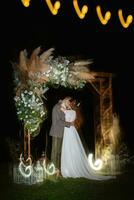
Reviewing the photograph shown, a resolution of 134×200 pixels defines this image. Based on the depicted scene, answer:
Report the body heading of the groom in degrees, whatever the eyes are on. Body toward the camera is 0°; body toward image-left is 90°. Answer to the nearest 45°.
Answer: approximately 270°
